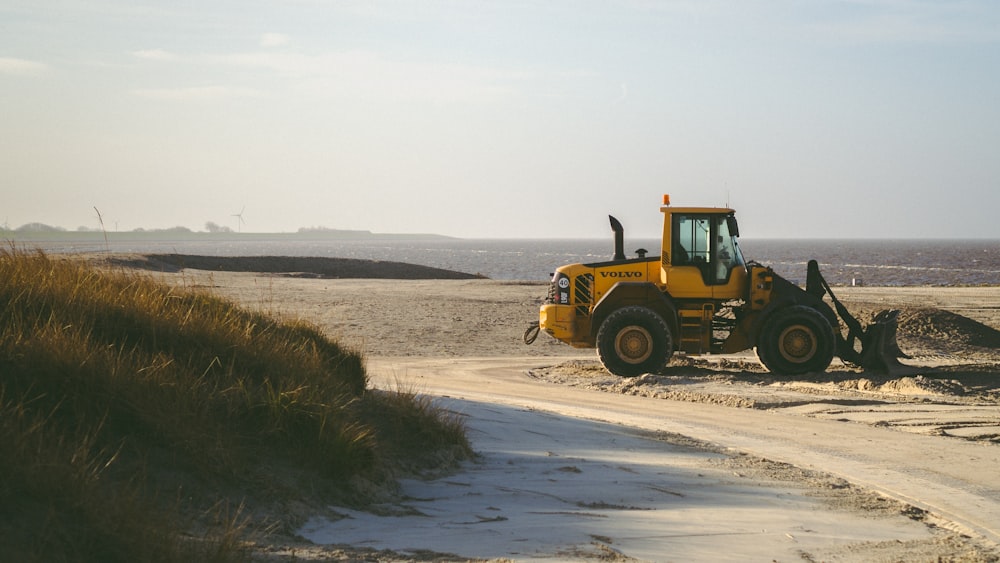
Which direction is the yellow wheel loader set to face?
to the viewer's right
